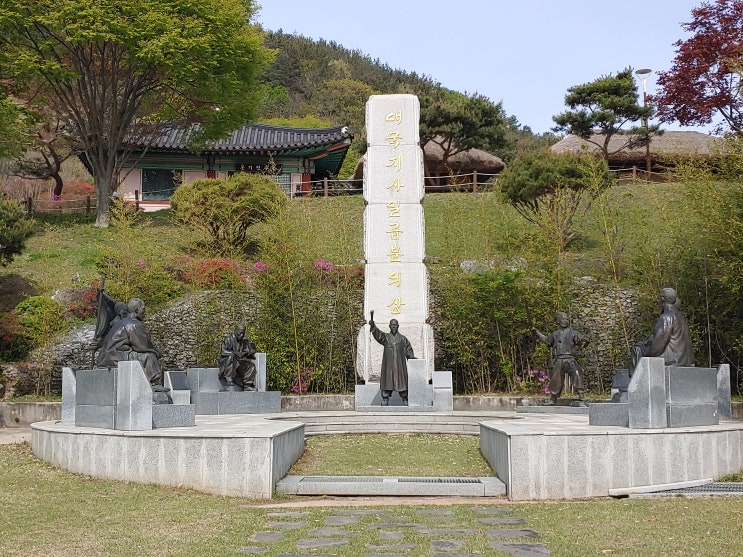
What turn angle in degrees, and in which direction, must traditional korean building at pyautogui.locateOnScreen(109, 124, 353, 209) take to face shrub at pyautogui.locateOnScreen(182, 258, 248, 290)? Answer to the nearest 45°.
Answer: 0° — it already faces it

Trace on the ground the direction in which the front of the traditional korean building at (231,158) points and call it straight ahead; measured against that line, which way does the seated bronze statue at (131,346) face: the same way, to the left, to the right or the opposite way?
to the left

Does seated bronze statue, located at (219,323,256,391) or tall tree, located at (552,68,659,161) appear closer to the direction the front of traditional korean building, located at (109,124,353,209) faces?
the seated bronze statue

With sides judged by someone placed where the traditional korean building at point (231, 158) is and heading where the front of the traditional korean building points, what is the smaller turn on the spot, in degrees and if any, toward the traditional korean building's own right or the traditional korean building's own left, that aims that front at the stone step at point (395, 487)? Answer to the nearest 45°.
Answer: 0° — it already faces it

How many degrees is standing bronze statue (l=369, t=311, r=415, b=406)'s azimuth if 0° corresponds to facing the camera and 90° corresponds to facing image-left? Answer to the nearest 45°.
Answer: approximately 0°

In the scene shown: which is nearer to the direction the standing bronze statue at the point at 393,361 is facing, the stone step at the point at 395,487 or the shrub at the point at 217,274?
the stone step

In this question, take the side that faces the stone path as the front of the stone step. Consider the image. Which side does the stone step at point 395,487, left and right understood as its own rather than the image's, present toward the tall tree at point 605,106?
back

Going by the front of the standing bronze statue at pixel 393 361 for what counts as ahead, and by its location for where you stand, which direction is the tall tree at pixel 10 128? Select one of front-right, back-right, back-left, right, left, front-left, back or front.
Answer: back-right

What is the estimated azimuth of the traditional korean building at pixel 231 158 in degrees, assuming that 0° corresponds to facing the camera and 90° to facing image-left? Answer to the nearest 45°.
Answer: approximately 0°

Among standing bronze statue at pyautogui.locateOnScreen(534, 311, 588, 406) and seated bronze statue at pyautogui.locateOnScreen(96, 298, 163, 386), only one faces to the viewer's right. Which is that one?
the seated bronze statue

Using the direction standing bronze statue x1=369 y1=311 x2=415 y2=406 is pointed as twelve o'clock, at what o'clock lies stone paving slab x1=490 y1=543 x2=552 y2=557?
The stone paving slab is roughly at 12 o'clock from the standing bronze statue.
